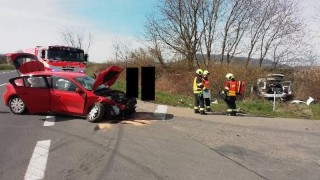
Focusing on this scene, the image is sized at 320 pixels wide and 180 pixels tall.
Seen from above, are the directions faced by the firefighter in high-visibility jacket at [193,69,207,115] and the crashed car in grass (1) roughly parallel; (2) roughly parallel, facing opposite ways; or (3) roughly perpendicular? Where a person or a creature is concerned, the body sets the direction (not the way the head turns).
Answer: roughly perpendicular

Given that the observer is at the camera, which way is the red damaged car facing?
facing the viewer and to the right of the viewer

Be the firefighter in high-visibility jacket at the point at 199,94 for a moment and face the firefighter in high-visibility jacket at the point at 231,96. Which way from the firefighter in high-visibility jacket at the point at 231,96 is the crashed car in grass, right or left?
left

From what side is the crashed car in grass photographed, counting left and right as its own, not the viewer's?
back

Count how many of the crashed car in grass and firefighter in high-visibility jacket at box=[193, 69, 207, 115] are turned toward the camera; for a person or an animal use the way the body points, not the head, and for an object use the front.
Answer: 1
